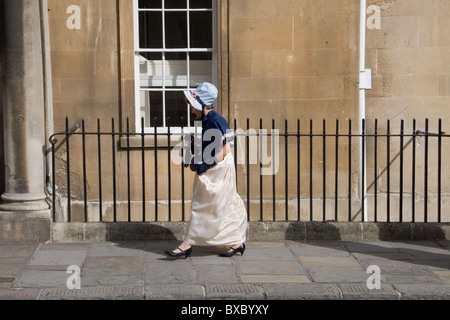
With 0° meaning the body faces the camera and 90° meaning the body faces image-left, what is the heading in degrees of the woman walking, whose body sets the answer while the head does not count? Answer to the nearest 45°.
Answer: approximately 90°

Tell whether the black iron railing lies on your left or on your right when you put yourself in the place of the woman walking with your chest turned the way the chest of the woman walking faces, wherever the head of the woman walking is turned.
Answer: on your right

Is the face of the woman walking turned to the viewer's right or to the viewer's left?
to the viewer's left
